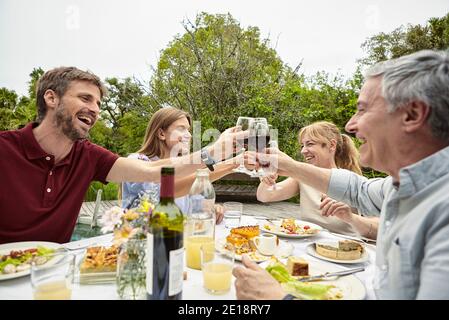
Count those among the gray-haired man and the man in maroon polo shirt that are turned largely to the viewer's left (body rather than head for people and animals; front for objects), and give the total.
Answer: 1

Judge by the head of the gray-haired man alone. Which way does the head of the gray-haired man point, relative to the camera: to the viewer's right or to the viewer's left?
to the viewer's left

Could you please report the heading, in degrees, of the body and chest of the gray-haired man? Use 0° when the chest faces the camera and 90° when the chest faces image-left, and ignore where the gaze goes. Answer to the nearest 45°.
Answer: approximately 90°

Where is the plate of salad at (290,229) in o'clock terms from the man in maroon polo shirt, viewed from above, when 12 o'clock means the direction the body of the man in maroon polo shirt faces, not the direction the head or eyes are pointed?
The plate of salad is roughly at 11 o'clock from the man in maroon polo shirt.

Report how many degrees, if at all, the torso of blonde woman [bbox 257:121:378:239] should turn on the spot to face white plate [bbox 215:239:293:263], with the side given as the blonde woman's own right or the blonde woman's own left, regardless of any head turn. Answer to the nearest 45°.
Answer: approximately 45° to the blonde woman's own left

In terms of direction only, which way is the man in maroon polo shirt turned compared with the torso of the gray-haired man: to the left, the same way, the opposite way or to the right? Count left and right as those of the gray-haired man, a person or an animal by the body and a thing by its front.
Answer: the opposite way

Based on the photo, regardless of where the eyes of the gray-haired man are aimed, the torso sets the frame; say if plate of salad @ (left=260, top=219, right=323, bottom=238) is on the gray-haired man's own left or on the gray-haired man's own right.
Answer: on the gray-haired man's own right

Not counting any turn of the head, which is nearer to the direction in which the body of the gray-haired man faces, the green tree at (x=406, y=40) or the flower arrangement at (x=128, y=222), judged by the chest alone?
the flower arrangement
